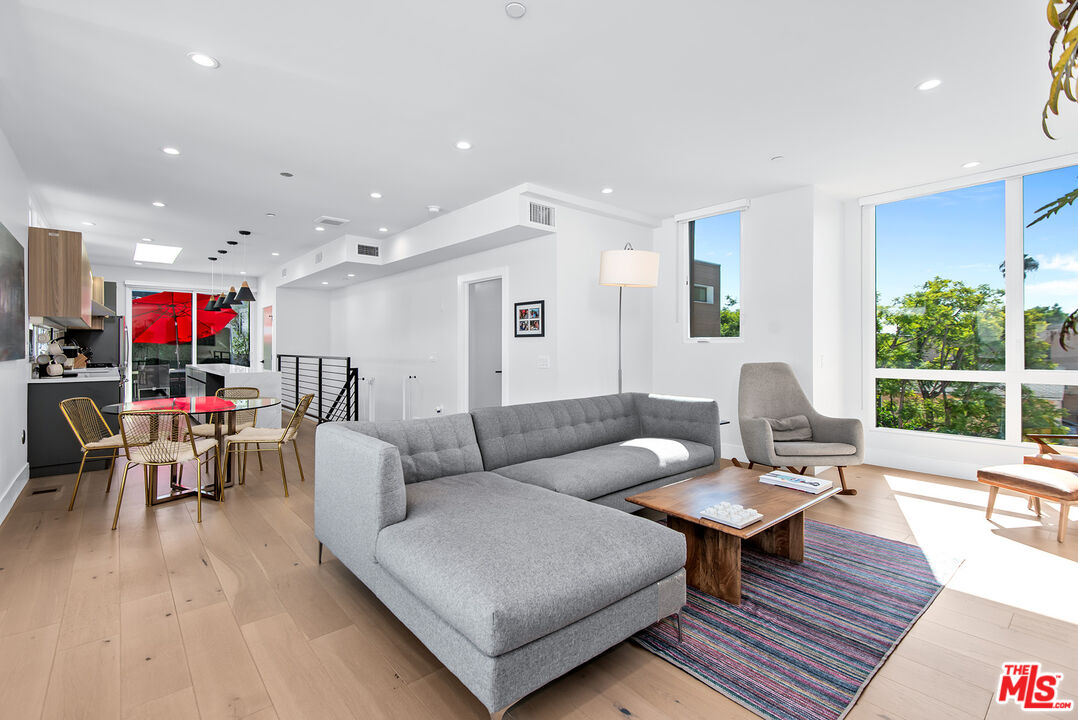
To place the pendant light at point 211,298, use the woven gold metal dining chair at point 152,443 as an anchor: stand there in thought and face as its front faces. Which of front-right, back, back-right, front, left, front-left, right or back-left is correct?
front-left

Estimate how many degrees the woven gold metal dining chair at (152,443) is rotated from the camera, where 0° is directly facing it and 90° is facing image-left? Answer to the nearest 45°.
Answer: approximately 225°

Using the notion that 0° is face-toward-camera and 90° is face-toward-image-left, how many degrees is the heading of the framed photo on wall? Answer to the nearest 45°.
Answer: approximately 45°

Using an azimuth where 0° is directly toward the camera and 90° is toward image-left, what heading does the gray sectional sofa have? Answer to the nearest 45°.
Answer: approximately 315°

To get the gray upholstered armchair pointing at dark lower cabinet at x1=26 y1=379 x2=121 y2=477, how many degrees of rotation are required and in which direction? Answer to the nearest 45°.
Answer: approximately 90° to its right

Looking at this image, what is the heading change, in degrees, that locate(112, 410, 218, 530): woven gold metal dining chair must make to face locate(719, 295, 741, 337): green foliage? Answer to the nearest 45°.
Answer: approximately 45° to its right
